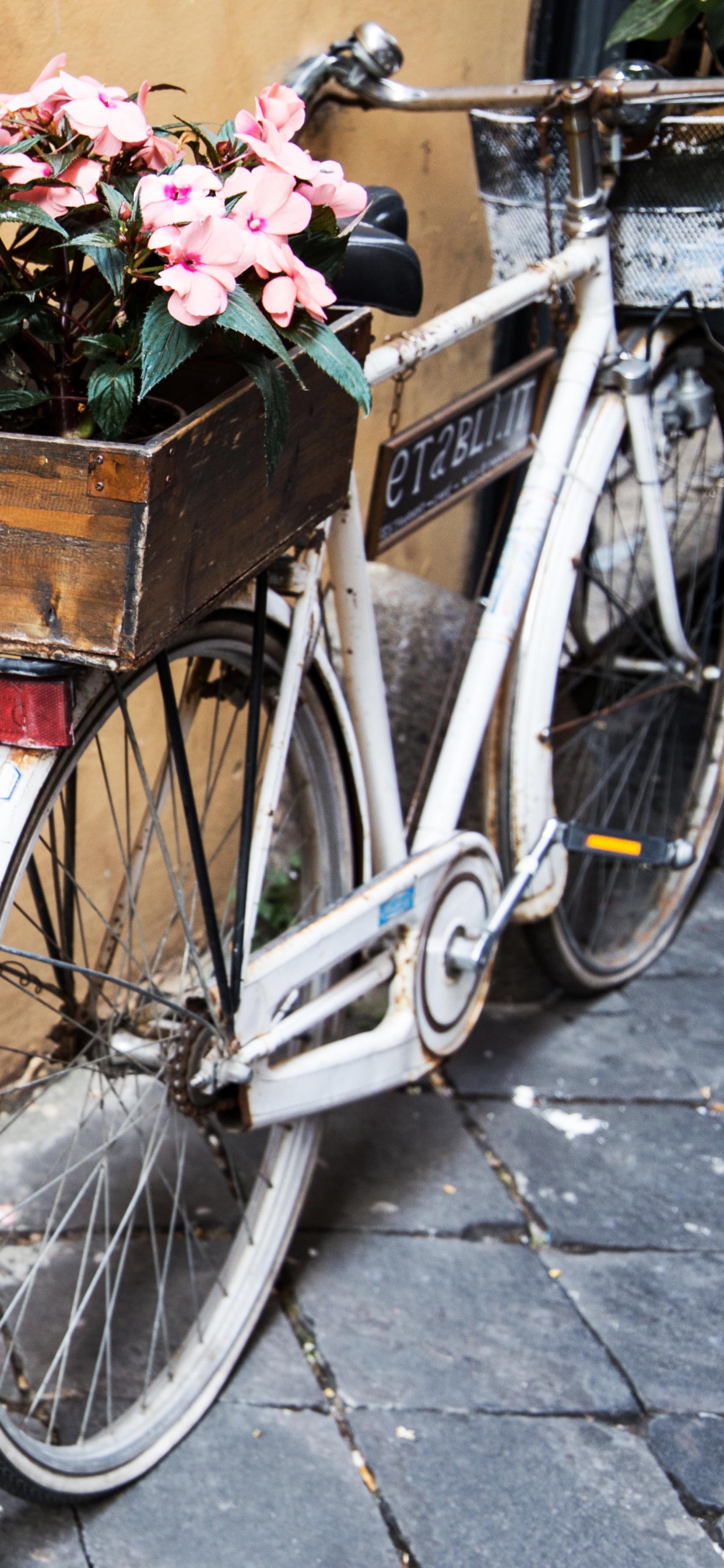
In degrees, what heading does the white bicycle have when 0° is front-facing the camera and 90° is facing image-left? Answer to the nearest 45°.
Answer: approximately 225°

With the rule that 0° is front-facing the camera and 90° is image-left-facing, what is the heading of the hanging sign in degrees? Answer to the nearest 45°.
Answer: approximately 315°
